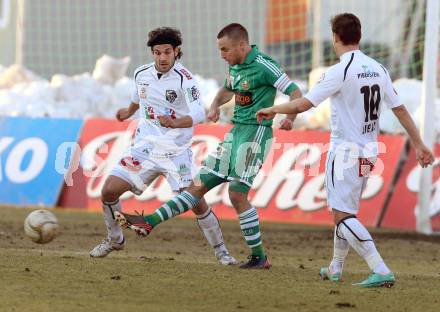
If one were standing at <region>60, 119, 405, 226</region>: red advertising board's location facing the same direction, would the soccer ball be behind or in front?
in front

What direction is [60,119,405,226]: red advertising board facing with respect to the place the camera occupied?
facing the viewer

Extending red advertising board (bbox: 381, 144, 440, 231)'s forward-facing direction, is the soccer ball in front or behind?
in front
